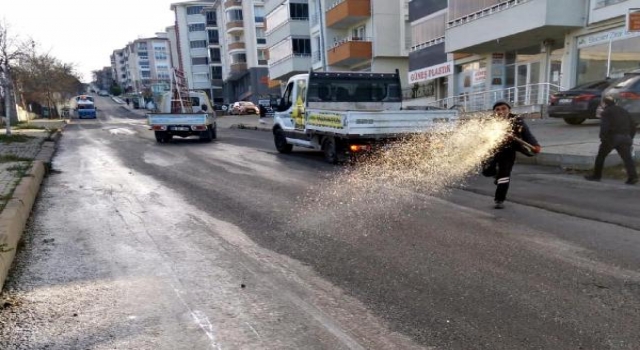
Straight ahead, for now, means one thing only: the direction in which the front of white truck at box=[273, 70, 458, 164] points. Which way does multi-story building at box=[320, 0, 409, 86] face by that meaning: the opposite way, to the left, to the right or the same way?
to the left

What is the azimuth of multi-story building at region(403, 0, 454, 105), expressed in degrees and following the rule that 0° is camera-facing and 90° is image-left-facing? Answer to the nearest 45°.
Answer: approximately 45°

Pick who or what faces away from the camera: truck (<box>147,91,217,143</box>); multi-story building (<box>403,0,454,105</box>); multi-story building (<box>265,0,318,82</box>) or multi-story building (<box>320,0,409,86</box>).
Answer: the truck

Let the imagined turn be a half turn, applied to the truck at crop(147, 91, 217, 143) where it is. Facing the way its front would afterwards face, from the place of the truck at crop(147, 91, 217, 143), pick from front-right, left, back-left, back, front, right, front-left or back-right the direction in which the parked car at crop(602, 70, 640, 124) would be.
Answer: front-left

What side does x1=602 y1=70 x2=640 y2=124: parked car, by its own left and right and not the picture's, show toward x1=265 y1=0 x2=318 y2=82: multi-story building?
left

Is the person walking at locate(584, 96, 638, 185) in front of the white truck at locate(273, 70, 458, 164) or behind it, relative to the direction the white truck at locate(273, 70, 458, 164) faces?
behind

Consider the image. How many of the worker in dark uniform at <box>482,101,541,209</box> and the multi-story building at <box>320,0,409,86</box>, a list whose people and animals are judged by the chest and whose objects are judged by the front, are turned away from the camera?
0

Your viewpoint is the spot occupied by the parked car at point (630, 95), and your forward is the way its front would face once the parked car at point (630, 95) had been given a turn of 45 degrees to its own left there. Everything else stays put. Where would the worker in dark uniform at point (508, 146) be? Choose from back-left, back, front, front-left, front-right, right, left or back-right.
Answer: back

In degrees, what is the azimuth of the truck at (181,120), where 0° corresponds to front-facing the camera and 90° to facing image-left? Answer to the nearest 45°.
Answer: approximately 180°

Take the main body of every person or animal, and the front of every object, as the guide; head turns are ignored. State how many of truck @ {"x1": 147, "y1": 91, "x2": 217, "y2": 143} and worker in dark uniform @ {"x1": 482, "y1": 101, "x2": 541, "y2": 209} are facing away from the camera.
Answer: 1

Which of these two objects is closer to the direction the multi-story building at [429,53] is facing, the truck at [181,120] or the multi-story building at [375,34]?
the truck

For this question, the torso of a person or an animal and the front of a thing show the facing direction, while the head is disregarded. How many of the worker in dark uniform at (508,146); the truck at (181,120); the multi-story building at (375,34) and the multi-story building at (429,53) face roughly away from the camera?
1

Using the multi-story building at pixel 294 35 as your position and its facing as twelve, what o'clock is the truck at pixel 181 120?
The truck is roughly at 11 o'clock from the multi-story building.
